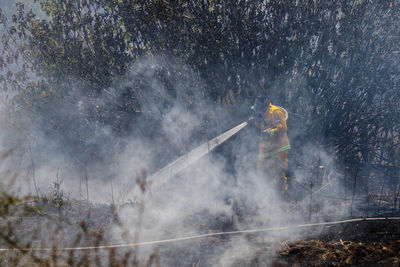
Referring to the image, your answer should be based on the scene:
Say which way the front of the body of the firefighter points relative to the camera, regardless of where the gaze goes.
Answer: to the viewer's left
